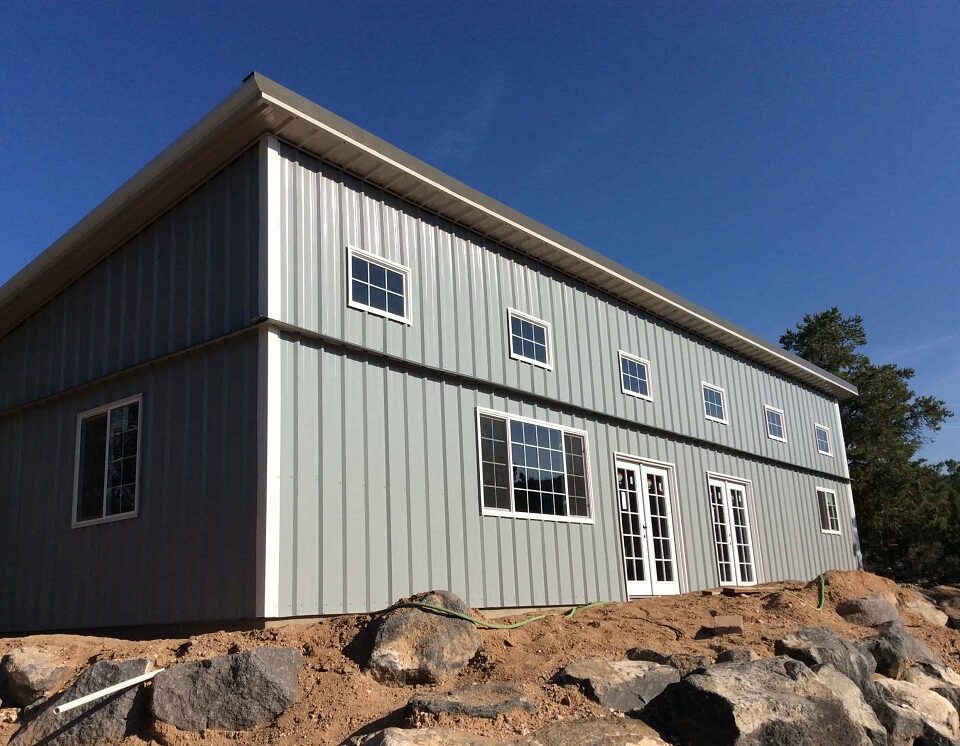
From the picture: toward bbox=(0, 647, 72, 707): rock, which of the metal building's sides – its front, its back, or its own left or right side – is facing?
right

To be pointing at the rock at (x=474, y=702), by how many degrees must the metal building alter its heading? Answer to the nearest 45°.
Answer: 0° — it already faces it

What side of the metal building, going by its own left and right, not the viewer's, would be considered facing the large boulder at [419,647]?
front

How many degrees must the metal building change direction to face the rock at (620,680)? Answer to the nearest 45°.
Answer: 0° — it already faces it

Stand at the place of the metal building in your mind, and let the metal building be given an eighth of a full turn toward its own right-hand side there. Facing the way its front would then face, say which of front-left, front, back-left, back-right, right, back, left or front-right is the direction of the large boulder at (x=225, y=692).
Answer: front

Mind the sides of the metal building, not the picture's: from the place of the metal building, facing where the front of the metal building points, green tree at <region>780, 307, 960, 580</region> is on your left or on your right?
on your left

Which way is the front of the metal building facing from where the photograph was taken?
facing the viewer and to the right of the viewer

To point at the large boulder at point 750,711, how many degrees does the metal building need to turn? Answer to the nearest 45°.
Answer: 0° — it already faces it
